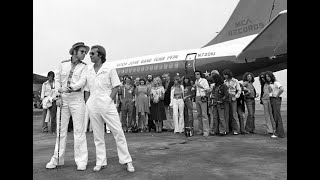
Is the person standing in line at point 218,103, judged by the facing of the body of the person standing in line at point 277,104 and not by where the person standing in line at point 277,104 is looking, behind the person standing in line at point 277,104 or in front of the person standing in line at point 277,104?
in front

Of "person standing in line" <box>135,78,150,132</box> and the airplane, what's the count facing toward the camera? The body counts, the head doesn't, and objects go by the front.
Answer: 1

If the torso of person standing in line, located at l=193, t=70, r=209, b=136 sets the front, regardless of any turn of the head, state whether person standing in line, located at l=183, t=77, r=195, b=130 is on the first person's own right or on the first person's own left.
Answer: on the first person's own right

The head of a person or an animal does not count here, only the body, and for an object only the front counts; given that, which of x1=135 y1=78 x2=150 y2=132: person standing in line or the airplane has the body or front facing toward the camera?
the person standing in line

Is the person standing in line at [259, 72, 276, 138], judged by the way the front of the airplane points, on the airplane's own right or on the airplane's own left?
on the airplane's own left

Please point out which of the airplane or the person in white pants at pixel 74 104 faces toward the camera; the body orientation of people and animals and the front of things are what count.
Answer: the person in white pants

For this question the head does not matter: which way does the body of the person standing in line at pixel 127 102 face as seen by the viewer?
toward the camera

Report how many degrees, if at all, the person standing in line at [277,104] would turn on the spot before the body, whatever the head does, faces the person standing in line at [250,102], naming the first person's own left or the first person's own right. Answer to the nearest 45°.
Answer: approximately 90° to the first person's own right

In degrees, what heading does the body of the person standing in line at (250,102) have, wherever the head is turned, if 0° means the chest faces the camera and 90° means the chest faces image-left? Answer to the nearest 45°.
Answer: approximately 45°

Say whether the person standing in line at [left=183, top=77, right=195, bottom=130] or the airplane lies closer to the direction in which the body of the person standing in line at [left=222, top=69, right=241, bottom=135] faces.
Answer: the person standing in line

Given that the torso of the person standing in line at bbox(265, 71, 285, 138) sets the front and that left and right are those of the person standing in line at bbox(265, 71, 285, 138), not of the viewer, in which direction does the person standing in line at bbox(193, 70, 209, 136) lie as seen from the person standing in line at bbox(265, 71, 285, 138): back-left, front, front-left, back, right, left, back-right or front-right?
front-right

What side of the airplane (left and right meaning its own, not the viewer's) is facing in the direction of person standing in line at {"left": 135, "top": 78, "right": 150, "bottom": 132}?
left

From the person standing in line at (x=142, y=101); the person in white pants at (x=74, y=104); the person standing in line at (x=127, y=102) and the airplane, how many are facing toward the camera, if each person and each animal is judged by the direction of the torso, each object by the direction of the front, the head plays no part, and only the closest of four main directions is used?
3

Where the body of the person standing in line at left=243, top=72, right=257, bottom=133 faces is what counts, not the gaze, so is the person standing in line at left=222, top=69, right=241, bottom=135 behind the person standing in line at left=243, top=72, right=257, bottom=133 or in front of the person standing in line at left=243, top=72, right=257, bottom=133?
in front

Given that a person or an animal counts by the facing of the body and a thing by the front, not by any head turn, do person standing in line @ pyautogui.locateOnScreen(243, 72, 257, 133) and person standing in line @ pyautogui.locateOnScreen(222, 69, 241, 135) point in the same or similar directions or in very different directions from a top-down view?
same or similar directions

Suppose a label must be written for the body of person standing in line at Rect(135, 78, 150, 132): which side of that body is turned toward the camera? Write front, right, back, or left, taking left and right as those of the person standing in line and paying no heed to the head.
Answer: front
